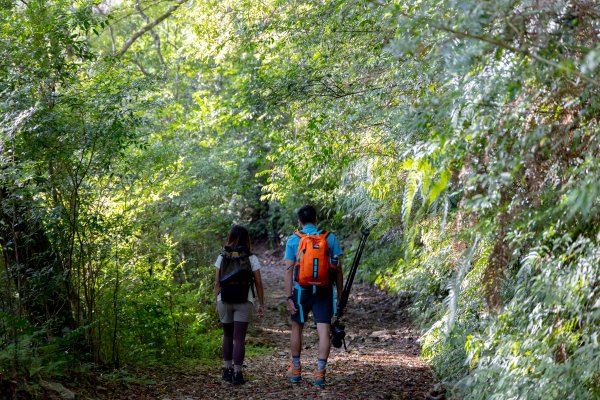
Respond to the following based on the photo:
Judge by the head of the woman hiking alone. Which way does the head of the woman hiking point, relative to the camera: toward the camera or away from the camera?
away from the camera

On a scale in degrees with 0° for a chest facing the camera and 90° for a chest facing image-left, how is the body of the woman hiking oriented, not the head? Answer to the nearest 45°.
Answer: approximately 180°

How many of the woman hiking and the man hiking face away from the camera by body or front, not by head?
2

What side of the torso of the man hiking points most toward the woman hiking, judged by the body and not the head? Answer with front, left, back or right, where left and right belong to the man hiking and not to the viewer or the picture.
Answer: left

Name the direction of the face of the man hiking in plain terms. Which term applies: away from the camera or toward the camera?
away from the camera

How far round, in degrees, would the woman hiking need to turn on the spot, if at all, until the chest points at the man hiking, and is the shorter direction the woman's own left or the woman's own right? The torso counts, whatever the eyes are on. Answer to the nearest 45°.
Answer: approximately 135° to the woman's own right

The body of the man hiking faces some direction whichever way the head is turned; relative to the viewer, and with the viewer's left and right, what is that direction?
facing away from the viewer
